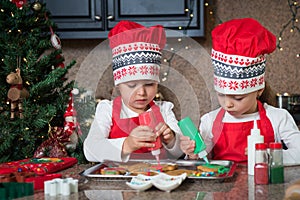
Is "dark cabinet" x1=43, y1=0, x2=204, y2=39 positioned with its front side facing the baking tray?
yes

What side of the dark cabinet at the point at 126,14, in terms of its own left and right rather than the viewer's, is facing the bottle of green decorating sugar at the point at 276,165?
front

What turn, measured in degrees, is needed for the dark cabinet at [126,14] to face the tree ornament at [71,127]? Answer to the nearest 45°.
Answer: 0° — it already faces it

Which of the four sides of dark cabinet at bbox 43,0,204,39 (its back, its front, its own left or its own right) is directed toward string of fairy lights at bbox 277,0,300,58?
left

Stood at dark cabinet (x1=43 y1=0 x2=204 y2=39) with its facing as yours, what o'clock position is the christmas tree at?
The christmas tree is roughly at 1 o'clock from the dark cabinet.

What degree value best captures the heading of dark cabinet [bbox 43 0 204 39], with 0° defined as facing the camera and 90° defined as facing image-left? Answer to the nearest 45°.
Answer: approximately 0°

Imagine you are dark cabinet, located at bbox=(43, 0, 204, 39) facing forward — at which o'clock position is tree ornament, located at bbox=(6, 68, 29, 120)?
The tree ornament is roughly at 1 o'clock from the dark cabinet.

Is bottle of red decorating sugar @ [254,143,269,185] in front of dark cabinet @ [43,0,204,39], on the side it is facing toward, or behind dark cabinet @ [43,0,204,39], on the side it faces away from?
in front

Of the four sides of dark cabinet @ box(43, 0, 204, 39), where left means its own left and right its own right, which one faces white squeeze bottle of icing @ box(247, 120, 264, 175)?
front

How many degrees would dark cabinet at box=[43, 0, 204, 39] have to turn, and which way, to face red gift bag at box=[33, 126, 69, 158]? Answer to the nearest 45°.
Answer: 0° — it already faces it
